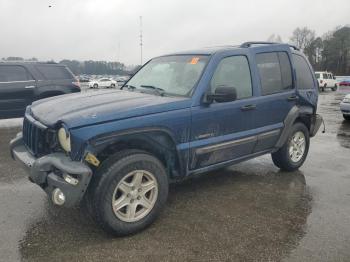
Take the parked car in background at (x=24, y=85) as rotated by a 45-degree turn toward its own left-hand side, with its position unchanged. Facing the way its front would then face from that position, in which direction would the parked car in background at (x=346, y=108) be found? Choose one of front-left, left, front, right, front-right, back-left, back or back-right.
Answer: back-left

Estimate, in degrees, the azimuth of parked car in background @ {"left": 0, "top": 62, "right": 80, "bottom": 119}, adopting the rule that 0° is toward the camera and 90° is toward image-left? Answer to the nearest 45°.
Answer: approximately 90°

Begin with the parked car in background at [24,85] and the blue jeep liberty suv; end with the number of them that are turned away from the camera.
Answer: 0

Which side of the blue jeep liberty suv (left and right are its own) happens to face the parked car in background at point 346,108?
back

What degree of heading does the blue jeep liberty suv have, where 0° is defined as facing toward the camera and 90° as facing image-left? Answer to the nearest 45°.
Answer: approximately 45°
